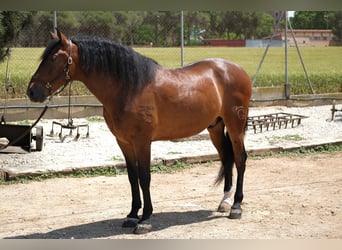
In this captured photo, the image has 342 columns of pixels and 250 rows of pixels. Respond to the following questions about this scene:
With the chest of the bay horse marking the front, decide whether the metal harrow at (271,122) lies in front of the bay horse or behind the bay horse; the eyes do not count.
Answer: behind

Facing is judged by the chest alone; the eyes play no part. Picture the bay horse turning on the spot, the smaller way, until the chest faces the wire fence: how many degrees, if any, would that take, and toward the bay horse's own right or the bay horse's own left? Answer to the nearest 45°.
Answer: approximately 135° to the bay horse's own right

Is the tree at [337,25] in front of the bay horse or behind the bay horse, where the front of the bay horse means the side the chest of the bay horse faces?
behind

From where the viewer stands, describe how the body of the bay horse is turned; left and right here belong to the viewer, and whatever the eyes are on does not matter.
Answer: facing the viewer and to the left of the viewer

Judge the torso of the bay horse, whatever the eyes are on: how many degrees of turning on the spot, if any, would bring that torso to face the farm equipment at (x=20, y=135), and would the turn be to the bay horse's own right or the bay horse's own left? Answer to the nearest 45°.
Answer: approximately 90° to the bay horse's own right

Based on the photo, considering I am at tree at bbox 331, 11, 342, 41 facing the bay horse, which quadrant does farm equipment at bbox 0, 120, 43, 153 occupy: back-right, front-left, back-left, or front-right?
front-right
